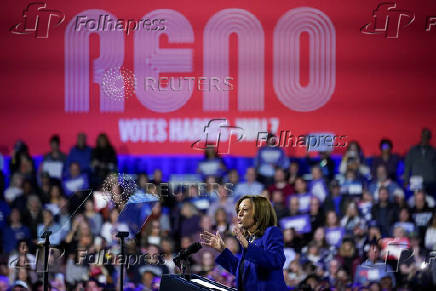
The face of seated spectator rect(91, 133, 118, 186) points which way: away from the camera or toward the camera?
toward the camera

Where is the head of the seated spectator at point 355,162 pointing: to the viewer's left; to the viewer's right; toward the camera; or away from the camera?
toward the camera

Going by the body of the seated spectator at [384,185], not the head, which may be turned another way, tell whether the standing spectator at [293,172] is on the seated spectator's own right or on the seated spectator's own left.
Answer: on the seated spectator's own right

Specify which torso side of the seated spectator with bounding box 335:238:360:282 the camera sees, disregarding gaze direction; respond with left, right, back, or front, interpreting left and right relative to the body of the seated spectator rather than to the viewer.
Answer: front

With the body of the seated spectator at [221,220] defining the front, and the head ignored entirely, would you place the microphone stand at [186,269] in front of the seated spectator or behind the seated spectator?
in front

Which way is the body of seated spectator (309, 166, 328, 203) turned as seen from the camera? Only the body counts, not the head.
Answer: toward the camera

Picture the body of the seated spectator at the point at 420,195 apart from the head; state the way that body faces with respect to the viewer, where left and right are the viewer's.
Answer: facing the viewer

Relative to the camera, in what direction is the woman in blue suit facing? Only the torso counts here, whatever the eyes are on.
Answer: to the viewer's left

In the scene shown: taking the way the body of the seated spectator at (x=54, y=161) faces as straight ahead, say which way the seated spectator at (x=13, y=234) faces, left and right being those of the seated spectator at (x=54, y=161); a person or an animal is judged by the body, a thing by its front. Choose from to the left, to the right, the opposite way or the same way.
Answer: the same way

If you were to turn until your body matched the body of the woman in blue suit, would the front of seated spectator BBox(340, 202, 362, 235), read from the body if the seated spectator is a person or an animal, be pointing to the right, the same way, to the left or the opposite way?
to the left

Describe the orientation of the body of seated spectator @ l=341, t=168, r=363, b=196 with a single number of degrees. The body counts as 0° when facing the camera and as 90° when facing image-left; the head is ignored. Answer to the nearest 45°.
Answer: approximately 0°

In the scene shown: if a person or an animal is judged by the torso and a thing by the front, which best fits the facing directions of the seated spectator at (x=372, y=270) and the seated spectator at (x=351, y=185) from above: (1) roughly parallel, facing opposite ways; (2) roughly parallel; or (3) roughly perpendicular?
roughly parallel

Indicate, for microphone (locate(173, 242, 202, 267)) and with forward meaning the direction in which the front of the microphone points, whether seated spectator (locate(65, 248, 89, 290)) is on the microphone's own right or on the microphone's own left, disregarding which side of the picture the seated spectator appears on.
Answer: on the microphone's own left

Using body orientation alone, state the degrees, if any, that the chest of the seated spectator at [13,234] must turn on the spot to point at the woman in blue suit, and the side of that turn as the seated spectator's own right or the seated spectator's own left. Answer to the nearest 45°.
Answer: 0° — they already face them
